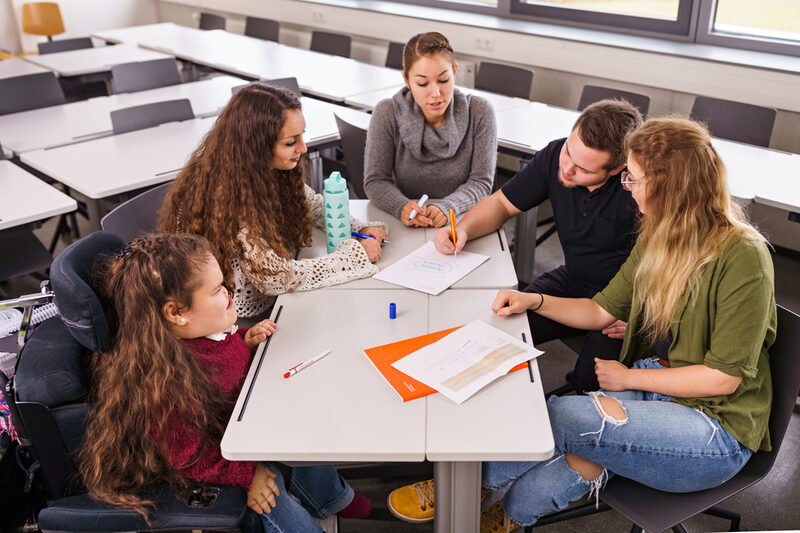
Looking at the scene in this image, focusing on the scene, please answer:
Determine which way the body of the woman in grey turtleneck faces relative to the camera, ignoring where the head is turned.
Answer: toward the camera

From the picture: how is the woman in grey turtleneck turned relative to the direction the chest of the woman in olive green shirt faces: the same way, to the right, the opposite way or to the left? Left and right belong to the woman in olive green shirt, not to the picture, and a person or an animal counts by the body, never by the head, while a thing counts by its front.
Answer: to the left

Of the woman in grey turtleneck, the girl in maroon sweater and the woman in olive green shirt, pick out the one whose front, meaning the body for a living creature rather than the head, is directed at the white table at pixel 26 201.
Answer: the woman in olive green shirt

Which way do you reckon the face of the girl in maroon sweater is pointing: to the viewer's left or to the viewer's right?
to the viewer's right

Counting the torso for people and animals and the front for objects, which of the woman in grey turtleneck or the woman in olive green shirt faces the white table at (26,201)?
the woman in olive green shirt

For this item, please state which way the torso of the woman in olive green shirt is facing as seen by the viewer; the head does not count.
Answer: to the viewer's left

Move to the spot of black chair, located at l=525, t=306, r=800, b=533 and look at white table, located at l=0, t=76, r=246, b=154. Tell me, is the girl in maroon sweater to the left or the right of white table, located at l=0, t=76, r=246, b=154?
left

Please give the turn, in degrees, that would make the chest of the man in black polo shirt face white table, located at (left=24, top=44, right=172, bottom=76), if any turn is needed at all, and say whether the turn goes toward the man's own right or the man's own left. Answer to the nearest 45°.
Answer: approximately 90° to the man's own right

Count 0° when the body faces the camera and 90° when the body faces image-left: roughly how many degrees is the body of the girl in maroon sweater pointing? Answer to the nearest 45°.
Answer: approximately 270°

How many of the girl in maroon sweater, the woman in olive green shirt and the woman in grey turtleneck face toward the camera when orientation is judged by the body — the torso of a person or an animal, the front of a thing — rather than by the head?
1

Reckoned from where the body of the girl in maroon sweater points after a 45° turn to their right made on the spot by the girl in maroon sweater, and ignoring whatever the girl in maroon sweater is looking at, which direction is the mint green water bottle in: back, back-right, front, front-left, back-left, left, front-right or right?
left

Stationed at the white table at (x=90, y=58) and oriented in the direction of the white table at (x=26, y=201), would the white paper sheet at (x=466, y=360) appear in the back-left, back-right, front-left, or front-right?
front-left

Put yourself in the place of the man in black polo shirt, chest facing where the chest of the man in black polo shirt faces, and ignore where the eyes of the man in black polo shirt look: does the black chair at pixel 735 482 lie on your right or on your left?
on your left

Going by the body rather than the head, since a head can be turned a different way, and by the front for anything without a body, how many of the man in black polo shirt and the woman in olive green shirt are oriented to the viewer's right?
0

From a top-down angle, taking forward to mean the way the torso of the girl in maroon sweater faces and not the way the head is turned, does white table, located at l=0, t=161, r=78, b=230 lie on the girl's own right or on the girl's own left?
on the girl's own left

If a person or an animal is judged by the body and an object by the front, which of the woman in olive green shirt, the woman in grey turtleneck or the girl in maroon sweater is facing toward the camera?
the woman in grey turtleneck

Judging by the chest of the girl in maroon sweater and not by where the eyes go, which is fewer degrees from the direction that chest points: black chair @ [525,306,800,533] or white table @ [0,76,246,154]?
the black chair

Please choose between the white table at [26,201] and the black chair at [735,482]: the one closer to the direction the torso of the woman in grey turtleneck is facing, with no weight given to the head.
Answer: the black chair

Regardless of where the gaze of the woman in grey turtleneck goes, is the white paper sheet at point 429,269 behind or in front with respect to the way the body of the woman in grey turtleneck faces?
in front
